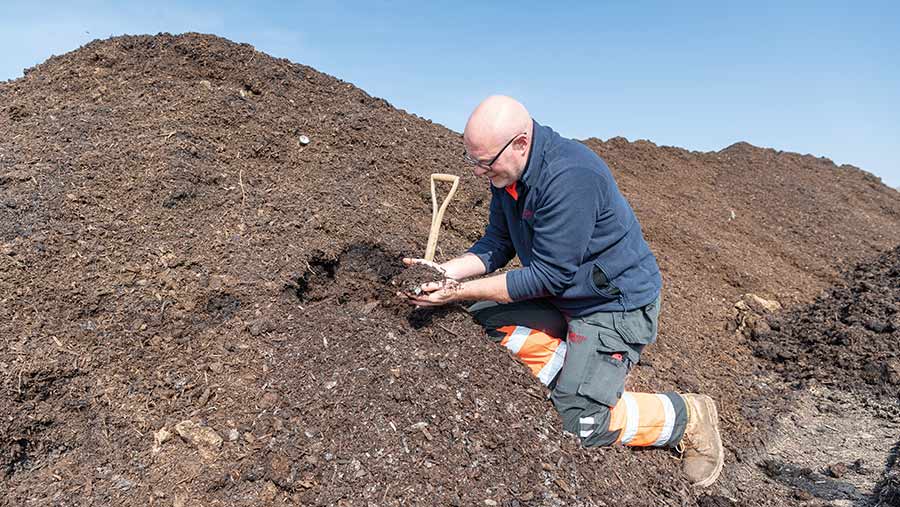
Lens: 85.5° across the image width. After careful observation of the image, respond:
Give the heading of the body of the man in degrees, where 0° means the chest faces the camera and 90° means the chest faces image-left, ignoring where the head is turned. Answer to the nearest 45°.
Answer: approximately 90°

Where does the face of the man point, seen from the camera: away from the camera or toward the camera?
toward the camera
